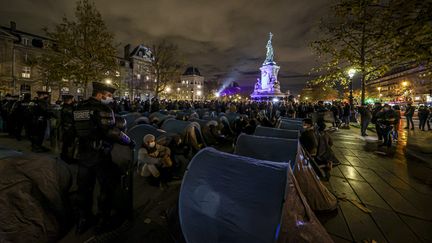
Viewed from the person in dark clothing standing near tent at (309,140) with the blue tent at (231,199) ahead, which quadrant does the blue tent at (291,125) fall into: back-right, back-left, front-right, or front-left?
back-right

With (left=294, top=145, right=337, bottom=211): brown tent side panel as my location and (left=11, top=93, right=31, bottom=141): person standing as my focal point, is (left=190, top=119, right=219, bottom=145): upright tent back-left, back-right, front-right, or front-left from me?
front-right
